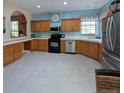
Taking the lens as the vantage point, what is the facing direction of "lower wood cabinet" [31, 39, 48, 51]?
facing the viewer

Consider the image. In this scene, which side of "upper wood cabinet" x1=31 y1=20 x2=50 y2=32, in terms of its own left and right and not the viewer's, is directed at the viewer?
front

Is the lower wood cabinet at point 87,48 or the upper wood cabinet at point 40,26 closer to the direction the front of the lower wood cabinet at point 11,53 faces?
the lower wood cabinet

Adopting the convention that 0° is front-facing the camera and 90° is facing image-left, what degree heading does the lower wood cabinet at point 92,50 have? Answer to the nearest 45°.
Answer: approximately 45°

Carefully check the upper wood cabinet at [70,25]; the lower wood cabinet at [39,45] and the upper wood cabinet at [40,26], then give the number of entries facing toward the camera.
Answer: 3

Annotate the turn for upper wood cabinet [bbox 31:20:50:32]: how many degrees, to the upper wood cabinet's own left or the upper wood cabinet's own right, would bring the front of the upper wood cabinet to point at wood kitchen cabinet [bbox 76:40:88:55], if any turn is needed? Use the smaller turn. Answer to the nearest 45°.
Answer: approximately 45° to the upper wood cabinet's own left

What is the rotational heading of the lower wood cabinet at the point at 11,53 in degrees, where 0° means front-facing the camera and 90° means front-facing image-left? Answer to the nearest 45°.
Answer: approximately 315°

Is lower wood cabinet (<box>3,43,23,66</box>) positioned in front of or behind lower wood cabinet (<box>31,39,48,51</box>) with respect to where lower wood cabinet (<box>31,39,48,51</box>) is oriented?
in front

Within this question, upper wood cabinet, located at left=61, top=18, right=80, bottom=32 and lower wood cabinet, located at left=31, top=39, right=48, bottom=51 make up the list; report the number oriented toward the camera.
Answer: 2

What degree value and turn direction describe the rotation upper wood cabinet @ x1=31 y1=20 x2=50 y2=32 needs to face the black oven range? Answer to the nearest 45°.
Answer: approximately 45° to its left
